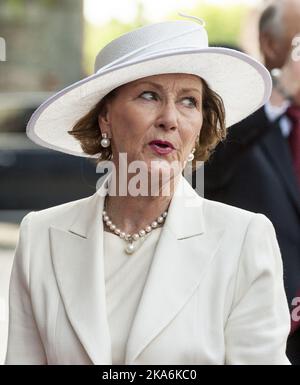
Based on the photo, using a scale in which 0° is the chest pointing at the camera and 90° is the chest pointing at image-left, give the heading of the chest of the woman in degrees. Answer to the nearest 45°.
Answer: approximately 0°

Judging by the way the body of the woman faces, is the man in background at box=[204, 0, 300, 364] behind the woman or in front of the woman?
behind

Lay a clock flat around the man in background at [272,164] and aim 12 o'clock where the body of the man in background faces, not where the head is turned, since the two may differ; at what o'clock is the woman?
The woman is roughly at 2 o'clock from the man in background.

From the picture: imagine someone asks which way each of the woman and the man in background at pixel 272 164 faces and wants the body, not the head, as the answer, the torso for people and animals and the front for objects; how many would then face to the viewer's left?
0
